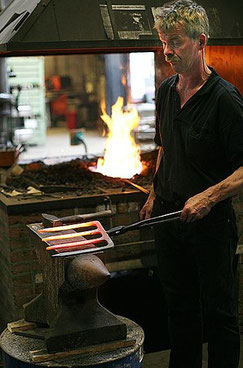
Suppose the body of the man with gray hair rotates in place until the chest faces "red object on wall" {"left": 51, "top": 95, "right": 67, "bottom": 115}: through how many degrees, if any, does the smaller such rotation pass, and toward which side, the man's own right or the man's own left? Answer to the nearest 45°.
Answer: approximately 135° to the man's own right

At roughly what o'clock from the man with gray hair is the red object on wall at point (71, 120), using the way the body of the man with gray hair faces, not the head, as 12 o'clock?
The red object on wall is roughly at 4 o'clock from the man with gray hair.

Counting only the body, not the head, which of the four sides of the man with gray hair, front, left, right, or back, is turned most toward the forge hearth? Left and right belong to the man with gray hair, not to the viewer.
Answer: right

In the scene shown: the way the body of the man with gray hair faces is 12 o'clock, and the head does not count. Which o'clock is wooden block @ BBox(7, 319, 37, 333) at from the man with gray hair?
The wooden block is roughly at 1 o'clock from the man with gray hair.

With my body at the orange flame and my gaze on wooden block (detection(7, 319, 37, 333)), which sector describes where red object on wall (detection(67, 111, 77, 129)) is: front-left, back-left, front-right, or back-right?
back-right

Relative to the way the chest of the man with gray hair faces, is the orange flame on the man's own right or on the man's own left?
on the man's own right

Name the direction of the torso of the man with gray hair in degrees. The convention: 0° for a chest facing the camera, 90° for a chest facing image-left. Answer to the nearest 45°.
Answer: approximately 45°

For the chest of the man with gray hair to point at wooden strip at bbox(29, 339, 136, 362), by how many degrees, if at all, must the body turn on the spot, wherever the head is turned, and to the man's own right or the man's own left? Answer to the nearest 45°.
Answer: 0° — they already face it
